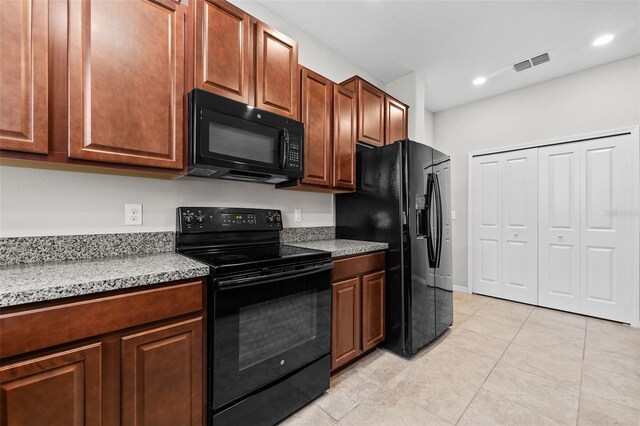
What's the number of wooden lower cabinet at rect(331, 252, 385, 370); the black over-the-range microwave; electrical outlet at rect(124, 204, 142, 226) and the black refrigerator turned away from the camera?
0

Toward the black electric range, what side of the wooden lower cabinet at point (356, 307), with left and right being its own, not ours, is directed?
right

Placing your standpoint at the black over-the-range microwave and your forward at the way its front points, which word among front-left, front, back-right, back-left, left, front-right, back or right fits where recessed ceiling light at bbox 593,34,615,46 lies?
front-left

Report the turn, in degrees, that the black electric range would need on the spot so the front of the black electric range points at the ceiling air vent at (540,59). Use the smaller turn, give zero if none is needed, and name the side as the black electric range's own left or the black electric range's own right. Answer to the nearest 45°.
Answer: approximately 45° to the black electric range's own left

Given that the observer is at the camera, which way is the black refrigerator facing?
facing the viewer and to the right of the viewer

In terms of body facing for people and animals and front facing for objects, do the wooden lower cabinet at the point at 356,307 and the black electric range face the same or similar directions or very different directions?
same or similar directions

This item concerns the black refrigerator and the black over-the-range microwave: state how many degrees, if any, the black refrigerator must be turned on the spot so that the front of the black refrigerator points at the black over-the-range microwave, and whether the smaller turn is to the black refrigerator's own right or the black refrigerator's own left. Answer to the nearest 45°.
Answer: approximately 90° to the black refrigerator's own right

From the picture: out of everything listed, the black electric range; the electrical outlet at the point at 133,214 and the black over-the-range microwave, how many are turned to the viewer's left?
0

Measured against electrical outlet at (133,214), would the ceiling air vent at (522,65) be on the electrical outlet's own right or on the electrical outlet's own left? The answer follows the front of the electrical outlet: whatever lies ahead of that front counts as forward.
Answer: on the electrical outlet's own left

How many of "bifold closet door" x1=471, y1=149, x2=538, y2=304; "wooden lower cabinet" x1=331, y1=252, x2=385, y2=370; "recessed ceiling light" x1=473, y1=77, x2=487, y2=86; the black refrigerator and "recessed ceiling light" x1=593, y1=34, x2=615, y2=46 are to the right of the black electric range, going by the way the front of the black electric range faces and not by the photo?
0

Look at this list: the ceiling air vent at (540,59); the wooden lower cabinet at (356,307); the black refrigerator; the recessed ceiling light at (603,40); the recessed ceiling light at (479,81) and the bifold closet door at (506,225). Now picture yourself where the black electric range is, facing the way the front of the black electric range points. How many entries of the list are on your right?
0

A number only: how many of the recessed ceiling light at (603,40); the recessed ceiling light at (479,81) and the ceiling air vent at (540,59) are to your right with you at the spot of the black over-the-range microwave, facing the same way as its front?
0

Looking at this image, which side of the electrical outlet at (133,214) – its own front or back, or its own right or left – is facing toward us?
front

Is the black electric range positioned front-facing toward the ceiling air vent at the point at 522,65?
no

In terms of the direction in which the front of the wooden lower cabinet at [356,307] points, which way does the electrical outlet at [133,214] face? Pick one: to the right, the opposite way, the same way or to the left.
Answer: the same way
